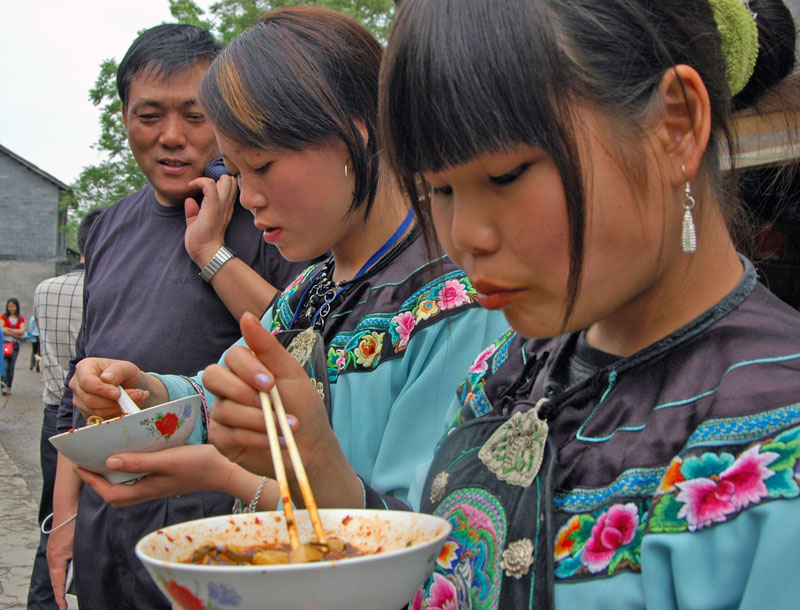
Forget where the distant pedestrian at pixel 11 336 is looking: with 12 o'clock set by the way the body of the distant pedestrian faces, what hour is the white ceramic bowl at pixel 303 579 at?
The white ceramic bowl is roughly at 12 o'clock from the distant pedestrian.

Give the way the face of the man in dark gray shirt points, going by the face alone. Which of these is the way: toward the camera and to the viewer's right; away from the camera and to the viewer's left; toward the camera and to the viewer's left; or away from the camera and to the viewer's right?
toward the camera and to the viewer's right

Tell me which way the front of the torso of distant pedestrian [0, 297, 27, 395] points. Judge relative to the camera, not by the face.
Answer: toward the camera

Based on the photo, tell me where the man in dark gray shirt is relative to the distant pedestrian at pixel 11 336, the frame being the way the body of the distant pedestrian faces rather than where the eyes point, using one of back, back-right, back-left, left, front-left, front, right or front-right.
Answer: front
